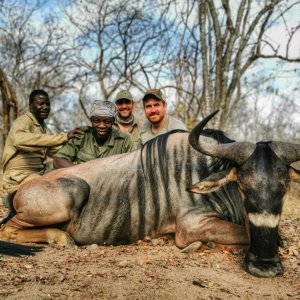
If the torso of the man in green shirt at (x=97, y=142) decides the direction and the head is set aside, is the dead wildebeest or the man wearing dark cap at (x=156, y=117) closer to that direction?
the dead wildebeest

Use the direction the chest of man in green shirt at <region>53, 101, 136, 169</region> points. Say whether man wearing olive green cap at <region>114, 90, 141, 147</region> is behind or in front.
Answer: behind

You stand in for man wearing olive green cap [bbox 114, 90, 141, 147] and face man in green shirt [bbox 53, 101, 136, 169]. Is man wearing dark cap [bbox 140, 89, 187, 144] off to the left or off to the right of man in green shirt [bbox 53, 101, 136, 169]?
left

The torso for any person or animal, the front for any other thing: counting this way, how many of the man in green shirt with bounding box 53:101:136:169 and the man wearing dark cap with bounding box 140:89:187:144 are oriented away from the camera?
0

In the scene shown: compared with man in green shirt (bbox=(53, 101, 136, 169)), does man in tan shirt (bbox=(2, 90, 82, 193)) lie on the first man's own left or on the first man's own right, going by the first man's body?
on the first man's own right

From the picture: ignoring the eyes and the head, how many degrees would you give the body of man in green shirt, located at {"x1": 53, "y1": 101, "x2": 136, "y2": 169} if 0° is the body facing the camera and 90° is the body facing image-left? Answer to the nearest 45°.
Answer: approximately 0°

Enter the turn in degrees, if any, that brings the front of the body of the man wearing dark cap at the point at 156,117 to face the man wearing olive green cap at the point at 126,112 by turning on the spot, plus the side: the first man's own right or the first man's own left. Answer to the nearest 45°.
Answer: approximately 90° to the first man's own right

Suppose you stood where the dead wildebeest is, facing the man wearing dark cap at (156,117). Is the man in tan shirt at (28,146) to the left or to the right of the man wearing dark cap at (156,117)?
left

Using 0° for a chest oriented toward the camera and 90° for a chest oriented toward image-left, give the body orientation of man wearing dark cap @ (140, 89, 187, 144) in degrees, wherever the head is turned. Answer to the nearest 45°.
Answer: approximately 45°

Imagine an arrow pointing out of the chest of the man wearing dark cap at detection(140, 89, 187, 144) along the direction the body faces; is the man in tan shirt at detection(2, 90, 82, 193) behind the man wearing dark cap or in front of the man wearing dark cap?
in front

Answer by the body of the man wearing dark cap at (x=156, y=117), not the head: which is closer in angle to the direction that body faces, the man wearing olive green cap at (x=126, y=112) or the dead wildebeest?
the dead wildebeest
